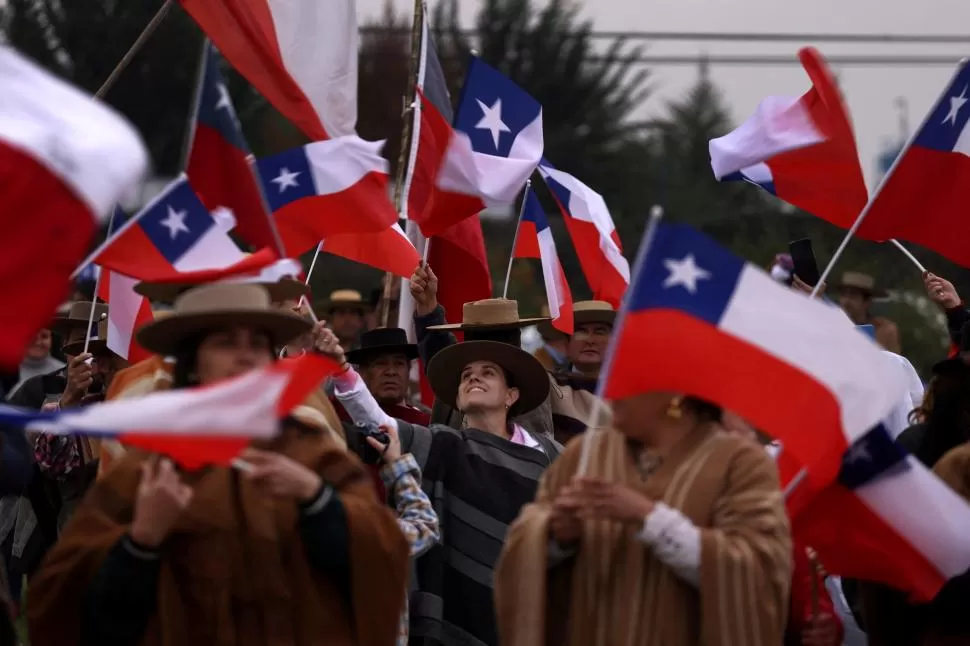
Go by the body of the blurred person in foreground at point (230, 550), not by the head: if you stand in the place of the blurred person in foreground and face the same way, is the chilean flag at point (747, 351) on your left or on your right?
on your left

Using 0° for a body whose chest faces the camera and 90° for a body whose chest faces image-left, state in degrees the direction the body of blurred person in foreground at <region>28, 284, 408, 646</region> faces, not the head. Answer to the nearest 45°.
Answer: approximately 0°

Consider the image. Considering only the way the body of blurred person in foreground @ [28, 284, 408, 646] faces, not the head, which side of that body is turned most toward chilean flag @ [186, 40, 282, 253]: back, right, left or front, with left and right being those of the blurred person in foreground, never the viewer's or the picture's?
back

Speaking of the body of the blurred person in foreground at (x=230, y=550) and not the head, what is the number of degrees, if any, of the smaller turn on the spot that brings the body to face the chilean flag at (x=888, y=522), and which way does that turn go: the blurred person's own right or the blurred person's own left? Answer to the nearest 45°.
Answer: approximately 90° to the blurred person's own left

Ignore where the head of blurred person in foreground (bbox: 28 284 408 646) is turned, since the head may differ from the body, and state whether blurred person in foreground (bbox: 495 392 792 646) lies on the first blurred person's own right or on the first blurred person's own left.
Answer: on the first blurred person's own left

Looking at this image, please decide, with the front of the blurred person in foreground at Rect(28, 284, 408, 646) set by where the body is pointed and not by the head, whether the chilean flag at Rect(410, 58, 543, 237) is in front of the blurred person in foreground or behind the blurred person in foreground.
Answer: behind

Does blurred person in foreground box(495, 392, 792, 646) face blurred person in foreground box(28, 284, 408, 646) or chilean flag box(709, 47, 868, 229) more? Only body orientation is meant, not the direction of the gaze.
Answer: the blurred person in foreground
